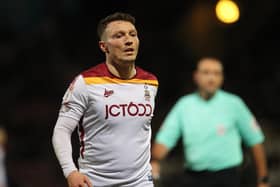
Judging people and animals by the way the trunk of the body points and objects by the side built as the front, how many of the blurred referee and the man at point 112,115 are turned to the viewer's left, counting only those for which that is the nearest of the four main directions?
0

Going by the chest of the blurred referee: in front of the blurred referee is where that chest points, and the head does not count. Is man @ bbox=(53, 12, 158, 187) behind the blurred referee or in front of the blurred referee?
in front

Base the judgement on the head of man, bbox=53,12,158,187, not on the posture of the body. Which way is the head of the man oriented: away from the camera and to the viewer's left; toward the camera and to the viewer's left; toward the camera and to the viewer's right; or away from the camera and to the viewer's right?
toward the camera and to the viewer's right

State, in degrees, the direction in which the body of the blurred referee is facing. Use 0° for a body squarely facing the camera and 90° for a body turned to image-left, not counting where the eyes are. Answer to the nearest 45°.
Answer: approximately 0°
